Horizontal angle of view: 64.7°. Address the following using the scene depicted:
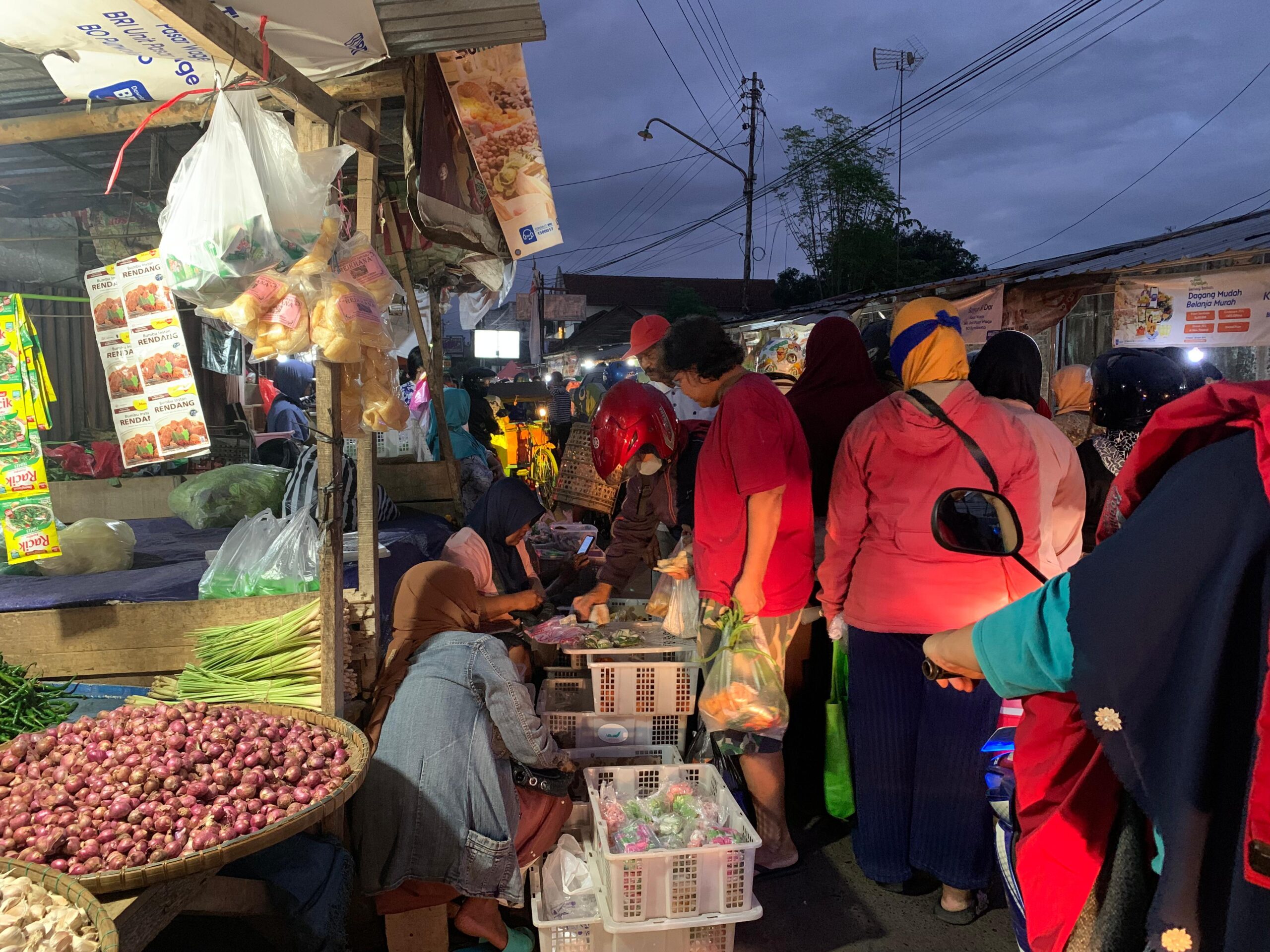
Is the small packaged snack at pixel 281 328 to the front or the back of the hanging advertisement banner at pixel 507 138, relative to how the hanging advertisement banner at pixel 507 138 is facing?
to the front

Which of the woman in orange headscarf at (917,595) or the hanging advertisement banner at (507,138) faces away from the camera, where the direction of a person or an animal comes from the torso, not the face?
the woman in orange headscarf

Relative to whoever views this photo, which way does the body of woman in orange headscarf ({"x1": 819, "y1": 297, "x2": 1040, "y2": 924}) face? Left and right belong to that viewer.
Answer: facing away from the viewer

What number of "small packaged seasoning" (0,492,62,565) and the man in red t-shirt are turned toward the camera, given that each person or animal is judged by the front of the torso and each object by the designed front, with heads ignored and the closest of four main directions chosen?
1

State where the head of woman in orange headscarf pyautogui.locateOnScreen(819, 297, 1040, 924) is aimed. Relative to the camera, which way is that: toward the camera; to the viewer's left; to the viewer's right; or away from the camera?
away from the camera

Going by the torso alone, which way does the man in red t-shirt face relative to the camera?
to the viewer's left

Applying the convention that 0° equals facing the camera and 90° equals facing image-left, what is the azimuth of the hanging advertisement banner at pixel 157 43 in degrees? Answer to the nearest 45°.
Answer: approximately 0°

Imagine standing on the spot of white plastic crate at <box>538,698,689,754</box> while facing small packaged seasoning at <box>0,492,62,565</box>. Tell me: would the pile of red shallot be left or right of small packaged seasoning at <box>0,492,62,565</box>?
left

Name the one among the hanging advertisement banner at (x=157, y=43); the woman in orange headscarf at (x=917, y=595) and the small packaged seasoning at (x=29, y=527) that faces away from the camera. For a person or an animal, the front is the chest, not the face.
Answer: the woman in orange headscarf

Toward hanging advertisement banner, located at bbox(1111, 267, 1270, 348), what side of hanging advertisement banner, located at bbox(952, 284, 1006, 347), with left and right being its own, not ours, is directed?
left

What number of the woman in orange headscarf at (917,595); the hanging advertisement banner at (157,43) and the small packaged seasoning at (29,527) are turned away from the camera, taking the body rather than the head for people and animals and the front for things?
1

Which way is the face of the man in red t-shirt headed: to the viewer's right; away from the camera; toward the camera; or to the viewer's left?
to the viewer's left
